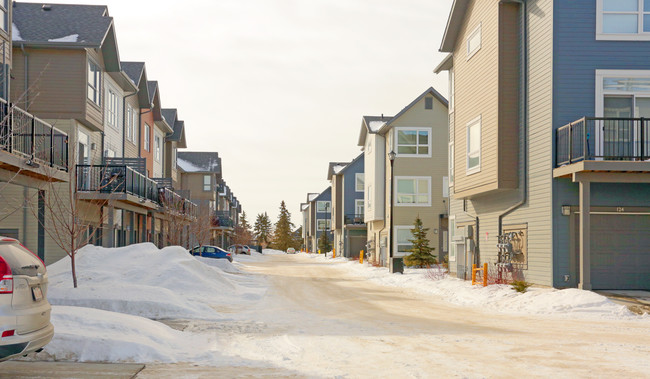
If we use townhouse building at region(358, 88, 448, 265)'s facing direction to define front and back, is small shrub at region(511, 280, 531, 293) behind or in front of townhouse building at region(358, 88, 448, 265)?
in front

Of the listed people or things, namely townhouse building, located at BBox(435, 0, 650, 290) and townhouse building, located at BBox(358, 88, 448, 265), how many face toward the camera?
2

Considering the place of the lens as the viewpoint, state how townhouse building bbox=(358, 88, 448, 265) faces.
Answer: facing the viewer

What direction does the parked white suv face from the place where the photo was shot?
facing away from the viewer and to the left of the viewer

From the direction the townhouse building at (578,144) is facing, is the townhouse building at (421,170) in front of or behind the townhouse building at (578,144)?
behind

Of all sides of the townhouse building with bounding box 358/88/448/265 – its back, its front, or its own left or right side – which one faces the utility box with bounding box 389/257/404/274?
front

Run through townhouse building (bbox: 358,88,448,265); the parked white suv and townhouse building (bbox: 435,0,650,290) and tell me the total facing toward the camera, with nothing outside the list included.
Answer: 2

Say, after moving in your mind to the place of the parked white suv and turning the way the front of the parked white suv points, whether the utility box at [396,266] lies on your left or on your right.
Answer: on your right

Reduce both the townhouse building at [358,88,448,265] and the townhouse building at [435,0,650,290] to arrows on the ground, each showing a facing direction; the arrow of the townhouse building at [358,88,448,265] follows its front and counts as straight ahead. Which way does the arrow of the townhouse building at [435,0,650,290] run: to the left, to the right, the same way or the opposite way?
the same way

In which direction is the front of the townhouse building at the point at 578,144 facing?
toward the camera

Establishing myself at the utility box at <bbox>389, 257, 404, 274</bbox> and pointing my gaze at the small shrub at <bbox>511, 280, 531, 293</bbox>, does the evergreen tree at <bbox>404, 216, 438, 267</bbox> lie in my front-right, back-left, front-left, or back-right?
back-left

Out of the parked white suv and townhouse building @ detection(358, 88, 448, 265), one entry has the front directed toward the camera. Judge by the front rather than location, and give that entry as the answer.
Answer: the townhouse building

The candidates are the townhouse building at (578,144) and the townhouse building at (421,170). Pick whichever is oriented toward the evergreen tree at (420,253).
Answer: the townhouse building at (421,170)

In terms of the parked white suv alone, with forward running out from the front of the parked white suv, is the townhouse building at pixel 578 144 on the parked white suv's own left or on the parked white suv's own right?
on the parked white suv's own right
